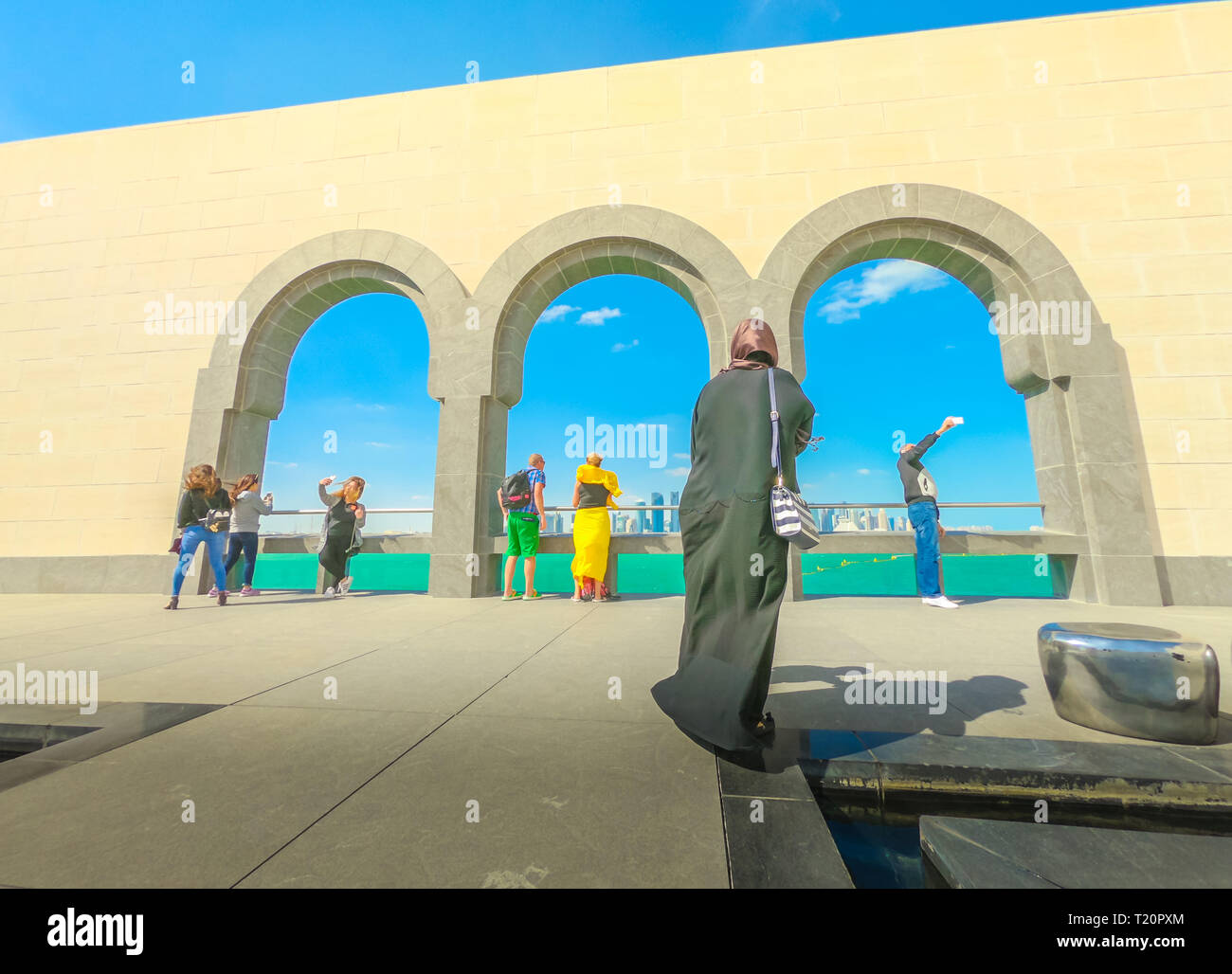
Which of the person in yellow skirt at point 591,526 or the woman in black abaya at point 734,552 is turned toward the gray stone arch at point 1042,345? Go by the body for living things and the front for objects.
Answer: the woman in black abaya

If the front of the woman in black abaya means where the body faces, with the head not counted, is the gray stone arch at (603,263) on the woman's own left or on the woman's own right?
on the woman's own left

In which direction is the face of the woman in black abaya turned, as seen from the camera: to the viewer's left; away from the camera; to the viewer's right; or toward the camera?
away from the camera

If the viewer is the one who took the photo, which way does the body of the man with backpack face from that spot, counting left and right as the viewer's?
facing away from the viewer and to the right of the viewer

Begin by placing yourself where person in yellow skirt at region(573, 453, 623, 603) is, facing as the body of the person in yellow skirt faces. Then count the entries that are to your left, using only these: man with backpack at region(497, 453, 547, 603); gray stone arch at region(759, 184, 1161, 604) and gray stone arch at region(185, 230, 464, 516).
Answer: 2

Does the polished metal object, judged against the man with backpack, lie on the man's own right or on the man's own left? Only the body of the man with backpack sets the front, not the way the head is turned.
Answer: on the man's own right

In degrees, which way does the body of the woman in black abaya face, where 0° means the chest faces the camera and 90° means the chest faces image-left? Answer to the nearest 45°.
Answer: approximately 225°

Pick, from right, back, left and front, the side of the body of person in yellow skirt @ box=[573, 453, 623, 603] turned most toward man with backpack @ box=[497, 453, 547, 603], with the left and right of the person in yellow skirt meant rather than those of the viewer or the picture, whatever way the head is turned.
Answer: left

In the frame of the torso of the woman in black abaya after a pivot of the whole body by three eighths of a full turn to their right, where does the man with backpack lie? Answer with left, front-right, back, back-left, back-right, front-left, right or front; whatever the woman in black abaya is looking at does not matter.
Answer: back-right

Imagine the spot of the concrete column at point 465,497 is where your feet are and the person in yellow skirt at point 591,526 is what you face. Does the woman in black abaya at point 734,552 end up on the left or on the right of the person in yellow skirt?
right

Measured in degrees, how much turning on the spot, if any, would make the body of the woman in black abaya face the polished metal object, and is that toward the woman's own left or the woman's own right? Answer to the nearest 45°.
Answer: approximately 45° to the woman's own right

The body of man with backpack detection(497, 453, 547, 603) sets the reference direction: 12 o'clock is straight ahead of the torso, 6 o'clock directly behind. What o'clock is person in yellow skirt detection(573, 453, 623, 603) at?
The person in yellow skirt is roughly at 2 o'clock from the man with backpack.

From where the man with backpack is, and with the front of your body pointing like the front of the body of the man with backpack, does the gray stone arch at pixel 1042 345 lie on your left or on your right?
on your right

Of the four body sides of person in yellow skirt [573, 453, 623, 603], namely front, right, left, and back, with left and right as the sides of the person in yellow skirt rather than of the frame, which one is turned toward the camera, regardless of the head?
back

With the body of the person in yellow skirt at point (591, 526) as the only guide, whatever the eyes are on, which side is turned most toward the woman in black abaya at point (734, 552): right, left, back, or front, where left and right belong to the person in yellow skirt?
back

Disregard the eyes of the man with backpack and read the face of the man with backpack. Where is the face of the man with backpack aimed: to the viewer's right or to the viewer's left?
to the viewer's right
